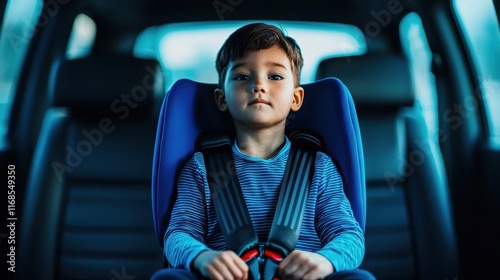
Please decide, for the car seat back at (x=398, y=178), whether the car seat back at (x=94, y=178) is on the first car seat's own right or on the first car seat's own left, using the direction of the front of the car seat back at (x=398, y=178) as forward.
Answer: on the first car seat's own right

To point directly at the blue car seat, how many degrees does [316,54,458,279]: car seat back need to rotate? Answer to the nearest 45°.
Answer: approximately 45° to its right

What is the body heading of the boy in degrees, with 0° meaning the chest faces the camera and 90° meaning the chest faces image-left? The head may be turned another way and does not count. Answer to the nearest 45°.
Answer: approximately 0°

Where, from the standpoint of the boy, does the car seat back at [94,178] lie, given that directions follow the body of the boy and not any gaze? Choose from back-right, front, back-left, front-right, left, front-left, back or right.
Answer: back-right

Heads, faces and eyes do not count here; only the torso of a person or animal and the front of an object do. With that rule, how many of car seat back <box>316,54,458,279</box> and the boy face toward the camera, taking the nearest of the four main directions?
2

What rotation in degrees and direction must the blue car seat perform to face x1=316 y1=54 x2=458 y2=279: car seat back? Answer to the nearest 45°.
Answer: approximately 135° to its left

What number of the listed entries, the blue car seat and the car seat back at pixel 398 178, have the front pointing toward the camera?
2

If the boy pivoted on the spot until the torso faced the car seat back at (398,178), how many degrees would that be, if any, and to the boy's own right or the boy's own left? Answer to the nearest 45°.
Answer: approximately 135° to the boy's own left

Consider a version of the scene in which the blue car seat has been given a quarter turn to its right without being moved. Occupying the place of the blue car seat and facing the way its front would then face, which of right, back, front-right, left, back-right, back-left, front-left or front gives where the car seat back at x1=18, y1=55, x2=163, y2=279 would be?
front-right
